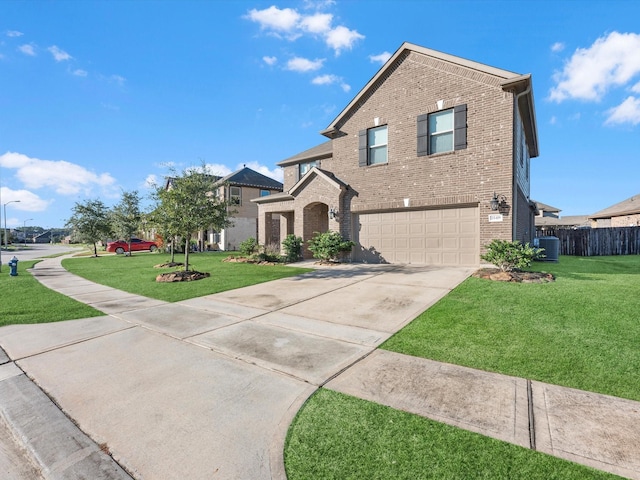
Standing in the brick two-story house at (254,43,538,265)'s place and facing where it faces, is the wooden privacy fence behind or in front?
behind

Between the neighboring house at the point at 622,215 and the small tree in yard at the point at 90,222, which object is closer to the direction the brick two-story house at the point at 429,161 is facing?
the small tree in yard

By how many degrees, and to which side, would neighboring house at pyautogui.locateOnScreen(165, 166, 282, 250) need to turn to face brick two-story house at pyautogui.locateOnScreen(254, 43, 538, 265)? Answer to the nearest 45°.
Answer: approximately 45° to its left

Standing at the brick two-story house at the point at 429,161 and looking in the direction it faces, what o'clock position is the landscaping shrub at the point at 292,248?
The landscaping shrub is roughly at 2 o'clock from the brick two-story house.

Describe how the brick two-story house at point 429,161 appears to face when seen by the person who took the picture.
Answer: facing the viewer and to the left of the viewer

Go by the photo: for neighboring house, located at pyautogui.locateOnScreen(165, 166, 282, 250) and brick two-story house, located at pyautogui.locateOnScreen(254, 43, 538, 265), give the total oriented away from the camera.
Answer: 0

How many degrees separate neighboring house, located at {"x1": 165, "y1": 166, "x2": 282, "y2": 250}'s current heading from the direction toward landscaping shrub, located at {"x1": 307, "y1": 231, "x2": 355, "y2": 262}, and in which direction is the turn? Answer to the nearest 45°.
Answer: approximately 45° to its left

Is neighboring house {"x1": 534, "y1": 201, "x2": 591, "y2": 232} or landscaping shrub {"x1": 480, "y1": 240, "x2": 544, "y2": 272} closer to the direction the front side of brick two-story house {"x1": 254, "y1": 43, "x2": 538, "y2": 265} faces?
the landscaping shrub

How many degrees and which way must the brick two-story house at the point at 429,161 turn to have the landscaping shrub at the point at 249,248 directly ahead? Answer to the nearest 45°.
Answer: approximately 45° to its right

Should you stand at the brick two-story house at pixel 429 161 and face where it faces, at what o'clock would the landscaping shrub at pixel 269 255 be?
The landscaping shrub is roughly at 2 o'clock from the brick two-story house.

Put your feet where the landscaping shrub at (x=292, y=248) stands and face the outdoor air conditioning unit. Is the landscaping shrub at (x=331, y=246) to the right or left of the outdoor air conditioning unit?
right
